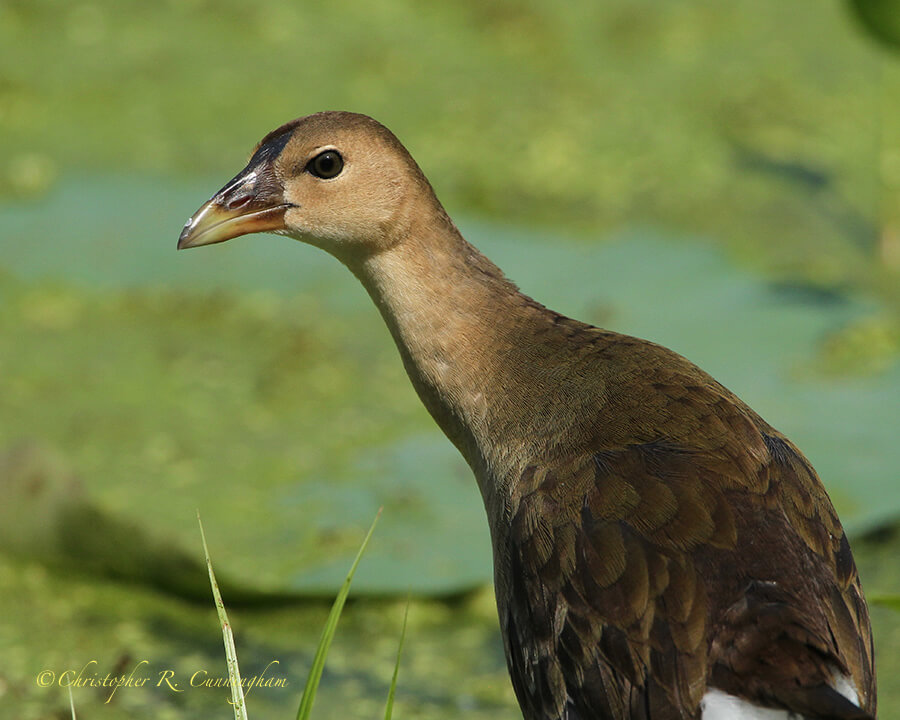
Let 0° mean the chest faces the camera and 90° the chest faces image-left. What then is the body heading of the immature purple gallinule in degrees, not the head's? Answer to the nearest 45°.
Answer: approximately 135°
